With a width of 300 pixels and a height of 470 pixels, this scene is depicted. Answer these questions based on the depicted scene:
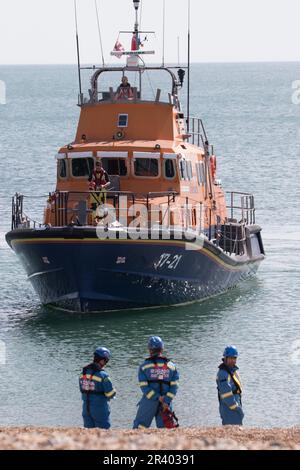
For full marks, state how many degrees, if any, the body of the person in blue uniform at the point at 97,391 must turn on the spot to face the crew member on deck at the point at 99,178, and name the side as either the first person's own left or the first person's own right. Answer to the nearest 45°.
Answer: approximately 45° to the first person's own left

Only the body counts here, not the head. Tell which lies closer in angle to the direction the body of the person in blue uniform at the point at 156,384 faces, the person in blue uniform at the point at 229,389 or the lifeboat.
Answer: the lifeboat

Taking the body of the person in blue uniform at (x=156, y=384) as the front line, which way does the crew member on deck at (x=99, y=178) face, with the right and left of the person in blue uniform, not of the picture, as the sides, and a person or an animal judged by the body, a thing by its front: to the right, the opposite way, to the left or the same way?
the opposite way

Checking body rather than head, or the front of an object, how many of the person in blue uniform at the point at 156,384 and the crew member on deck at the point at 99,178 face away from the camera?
1

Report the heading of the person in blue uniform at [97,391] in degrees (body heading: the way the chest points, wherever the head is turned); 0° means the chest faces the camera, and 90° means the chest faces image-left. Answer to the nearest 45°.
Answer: approximately 225°

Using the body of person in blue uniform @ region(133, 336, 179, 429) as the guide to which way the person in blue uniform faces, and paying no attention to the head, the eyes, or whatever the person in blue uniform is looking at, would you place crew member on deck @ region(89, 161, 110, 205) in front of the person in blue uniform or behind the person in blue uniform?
in front

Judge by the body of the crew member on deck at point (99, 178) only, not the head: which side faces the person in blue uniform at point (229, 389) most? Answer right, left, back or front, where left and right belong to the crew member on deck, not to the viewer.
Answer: front

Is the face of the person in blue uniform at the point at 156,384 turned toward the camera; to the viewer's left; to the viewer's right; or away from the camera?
away from the camera

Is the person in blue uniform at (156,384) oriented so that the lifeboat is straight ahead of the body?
yes

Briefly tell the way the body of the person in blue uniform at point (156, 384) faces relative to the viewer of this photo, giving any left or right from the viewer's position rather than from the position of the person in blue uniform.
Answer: facing away from the viewer

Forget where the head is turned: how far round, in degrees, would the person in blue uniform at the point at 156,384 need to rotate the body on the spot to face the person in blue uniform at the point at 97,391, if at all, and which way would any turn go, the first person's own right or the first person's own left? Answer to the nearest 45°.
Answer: approximately 90° to the first person's own left
